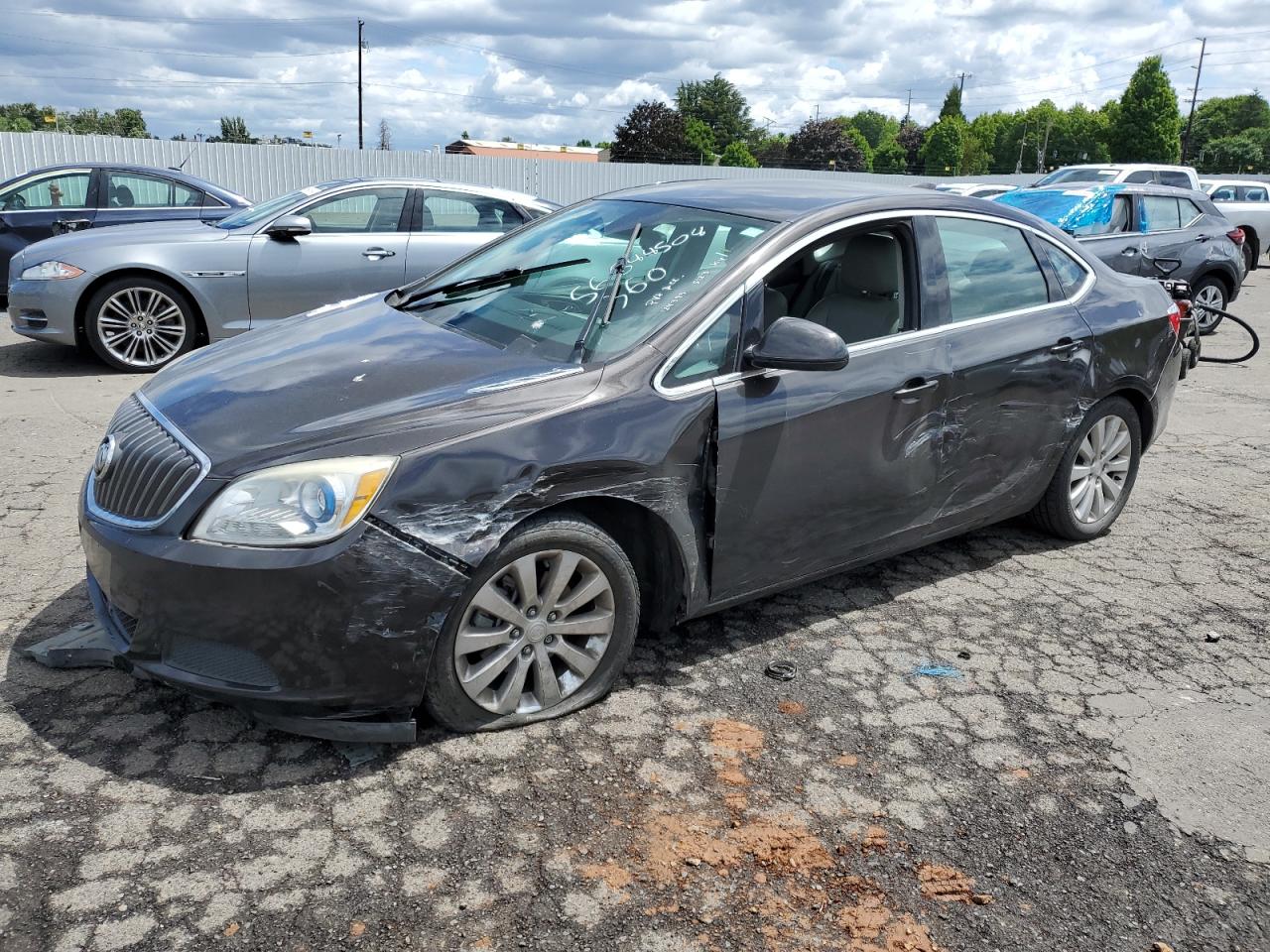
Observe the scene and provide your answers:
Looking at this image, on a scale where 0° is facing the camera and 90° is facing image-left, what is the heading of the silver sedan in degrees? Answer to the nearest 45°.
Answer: approximately 90°

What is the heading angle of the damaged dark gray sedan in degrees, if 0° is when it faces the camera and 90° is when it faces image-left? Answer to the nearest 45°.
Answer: approximately 45°

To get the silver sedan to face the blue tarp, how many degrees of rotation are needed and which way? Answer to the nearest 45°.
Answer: approximately 180°

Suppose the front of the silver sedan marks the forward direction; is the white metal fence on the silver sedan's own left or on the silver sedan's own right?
on the silver sedan's own right

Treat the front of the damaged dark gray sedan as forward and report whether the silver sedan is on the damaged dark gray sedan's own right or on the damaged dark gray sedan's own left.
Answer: on the damaged dark gray sedan's own right

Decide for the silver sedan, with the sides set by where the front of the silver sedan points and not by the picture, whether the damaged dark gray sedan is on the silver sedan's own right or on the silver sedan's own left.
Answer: on the silver sedan's own left
